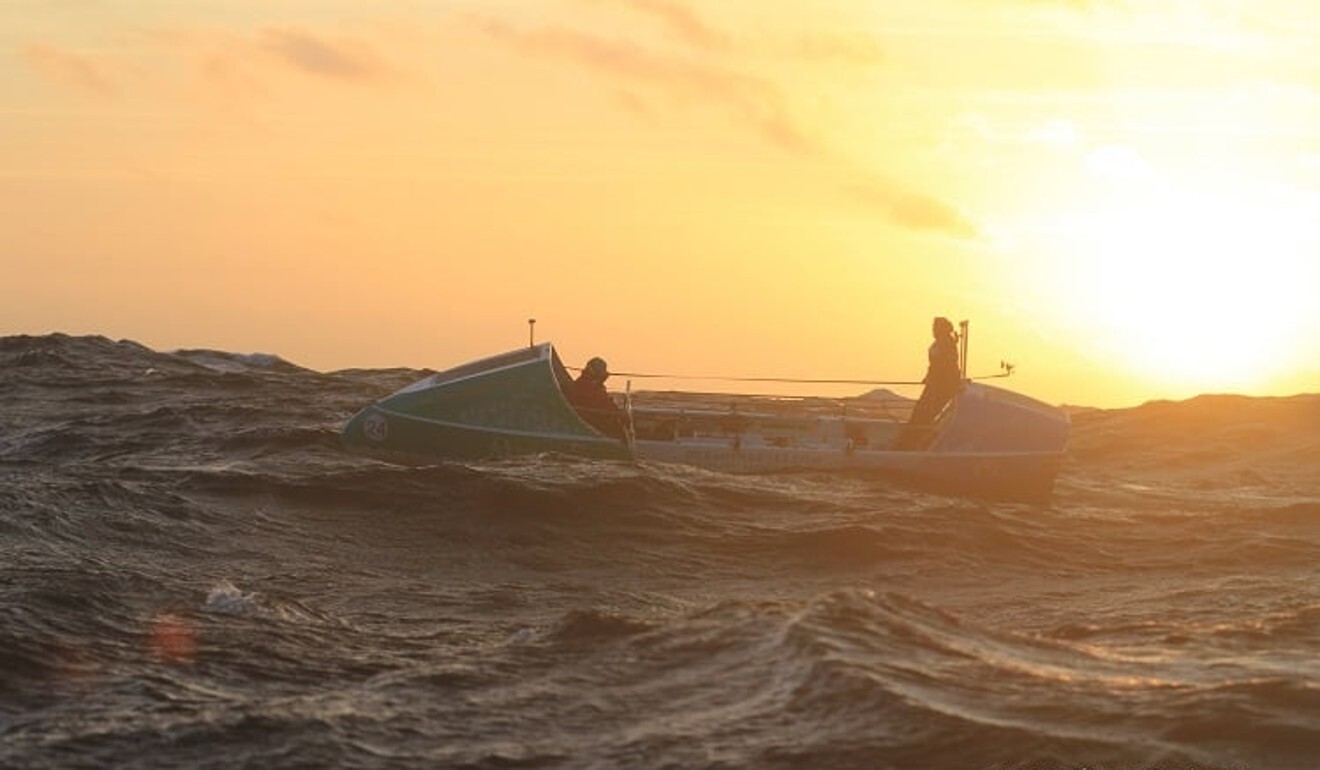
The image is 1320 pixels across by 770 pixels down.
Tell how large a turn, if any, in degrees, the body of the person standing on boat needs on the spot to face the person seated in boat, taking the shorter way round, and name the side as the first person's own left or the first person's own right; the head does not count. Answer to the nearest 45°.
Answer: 0° — they already face them

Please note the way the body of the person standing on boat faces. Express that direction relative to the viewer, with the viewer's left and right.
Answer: facing to the left of the viewer
